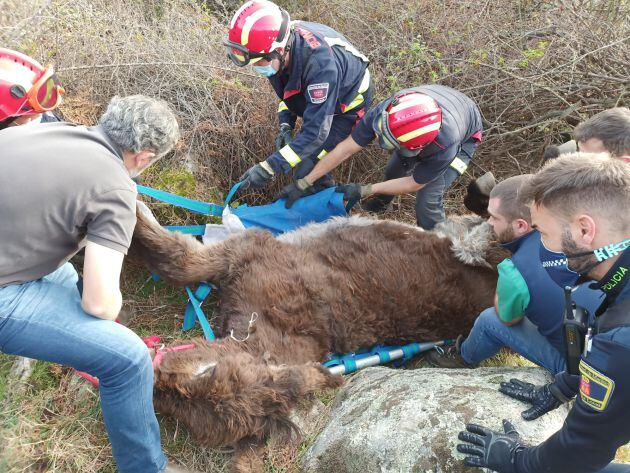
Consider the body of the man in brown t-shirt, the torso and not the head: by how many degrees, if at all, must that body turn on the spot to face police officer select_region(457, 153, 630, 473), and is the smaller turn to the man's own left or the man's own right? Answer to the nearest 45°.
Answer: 0° — they already face them

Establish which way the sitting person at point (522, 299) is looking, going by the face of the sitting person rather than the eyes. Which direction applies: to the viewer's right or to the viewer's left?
to the viewer's left

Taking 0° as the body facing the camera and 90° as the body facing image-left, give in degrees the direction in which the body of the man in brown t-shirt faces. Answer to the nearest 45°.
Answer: approximately 270°

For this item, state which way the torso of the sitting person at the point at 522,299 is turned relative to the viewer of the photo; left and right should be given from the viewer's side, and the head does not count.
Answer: facing to the left of the viewer

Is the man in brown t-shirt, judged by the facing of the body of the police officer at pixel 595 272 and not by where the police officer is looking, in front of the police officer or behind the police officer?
in front

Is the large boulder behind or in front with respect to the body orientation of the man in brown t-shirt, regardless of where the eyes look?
in front

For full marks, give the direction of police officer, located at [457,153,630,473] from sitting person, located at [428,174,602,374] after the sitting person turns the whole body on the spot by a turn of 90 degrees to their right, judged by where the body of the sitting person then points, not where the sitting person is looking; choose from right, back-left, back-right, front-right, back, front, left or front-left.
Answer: back

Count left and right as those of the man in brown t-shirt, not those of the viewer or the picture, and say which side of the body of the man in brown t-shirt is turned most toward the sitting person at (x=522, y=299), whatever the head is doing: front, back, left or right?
front

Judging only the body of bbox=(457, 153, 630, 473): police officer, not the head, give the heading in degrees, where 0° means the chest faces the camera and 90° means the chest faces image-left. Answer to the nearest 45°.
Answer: approximately 90°

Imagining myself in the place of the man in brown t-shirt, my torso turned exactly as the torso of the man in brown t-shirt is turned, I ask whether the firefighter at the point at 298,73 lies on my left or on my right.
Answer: on my left

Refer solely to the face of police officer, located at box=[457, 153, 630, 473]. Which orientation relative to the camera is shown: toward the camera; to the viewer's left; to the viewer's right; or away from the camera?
to the viewer's left
